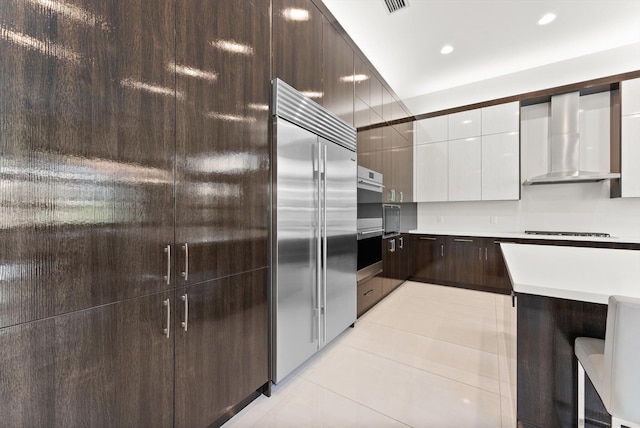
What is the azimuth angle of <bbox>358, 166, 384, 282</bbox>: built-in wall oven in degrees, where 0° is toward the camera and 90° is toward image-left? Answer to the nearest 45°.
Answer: approximately 315°

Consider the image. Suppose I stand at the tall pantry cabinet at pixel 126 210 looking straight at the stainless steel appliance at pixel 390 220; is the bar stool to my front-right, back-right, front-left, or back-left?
front-right

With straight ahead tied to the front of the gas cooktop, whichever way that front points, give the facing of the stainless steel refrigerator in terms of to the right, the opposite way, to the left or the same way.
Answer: to the left

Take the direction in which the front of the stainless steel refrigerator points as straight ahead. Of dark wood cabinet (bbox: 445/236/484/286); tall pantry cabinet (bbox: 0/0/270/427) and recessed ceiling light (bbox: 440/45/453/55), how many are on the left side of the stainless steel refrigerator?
2

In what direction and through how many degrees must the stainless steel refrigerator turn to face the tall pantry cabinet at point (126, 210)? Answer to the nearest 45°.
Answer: approximately 90° to its right

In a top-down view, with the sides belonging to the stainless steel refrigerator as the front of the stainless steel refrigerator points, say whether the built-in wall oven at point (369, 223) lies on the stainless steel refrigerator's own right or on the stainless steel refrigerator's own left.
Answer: on the stainless steel refrigerator's own left

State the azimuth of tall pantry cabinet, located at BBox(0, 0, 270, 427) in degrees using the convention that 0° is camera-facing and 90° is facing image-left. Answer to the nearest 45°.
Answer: approximately 315°

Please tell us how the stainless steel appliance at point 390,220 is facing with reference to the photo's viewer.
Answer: facing the viewer and to the right of the viewer

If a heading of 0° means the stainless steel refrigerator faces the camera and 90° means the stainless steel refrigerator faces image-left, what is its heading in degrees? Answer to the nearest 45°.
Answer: approximately 315°

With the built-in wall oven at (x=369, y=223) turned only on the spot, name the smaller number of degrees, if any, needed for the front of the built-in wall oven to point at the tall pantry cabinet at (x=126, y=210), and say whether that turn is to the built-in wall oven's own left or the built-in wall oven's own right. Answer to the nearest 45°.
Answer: approximately 45° to the built-in wall oven's own right

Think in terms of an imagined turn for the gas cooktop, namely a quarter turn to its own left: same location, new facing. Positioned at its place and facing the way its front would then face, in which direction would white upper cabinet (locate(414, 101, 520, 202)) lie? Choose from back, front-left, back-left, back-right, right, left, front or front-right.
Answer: back

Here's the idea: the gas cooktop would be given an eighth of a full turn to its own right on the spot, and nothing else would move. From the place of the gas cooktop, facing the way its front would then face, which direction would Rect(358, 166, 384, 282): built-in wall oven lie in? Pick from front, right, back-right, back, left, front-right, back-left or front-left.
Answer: front

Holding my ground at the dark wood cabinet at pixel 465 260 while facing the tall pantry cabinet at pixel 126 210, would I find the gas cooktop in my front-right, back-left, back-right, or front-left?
back-left

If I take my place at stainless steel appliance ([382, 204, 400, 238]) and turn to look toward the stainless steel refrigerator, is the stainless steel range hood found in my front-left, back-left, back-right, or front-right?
back-left

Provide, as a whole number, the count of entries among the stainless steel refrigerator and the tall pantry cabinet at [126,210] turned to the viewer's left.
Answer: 0

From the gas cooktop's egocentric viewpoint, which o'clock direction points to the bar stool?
The bar stool is roughly at 12 o'clock from the gas cooktop.

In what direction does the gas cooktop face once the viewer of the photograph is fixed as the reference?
facing the viewer
